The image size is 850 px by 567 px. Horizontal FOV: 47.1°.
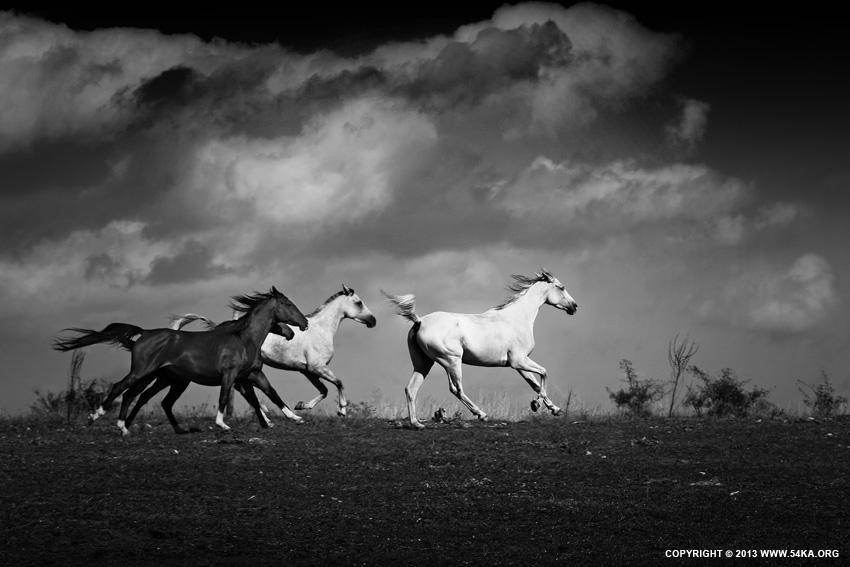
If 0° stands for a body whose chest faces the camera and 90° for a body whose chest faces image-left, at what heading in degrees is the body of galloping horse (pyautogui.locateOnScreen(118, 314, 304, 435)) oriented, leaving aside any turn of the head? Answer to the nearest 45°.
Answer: approximately 270°

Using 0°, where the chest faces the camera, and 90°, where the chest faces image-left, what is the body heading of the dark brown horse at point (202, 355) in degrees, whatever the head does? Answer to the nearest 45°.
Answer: approximately 270°

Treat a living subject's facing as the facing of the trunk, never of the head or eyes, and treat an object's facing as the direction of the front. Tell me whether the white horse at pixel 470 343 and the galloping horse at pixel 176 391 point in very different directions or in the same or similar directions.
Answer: same or similar directions

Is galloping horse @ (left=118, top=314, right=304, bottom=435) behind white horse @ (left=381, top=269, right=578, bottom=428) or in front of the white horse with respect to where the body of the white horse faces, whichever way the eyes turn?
behind

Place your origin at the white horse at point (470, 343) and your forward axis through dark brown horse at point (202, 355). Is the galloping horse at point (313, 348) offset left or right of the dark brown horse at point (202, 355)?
right

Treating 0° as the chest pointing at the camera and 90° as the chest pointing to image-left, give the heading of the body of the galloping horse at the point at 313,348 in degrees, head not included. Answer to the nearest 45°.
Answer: approximately 270°

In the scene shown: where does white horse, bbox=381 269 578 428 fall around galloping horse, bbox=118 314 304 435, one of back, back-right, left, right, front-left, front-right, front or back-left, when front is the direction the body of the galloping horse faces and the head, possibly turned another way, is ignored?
front

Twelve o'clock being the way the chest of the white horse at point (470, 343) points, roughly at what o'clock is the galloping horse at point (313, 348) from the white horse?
The galloping horse is roughly at 7 o'clock from the white horse.

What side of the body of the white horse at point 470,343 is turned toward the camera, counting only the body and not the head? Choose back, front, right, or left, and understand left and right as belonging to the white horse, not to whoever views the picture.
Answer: right
